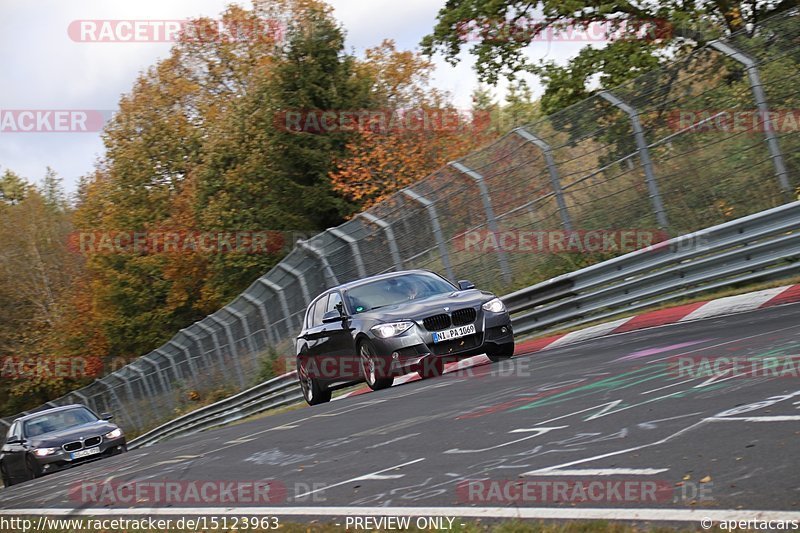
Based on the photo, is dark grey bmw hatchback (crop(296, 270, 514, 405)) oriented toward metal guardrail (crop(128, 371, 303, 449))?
no

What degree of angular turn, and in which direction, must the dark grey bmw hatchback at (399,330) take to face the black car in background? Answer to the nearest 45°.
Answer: approximately 180°

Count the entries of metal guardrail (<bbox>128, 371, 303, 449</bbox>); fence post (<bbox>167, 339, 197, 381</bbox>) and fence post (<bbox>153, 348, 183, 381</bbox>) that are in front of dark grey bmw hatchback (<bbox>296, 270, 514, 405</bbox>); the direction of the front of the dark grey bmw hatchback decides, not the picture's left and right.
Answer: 0

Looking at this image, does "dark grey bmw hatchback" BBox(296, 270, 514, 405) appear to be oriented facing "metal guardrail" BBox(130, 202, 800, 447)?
no

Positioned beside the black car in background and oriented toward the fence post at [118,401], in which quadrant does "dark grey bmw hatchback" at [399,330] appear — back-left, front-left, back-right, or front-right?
back-right

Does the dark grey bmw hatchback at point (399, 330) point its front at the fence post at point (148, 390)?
no

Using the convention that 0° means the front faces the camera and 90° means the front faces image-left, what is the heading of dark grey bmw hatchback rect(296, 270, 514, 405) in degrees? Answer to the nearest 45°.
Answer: approximately 315°
